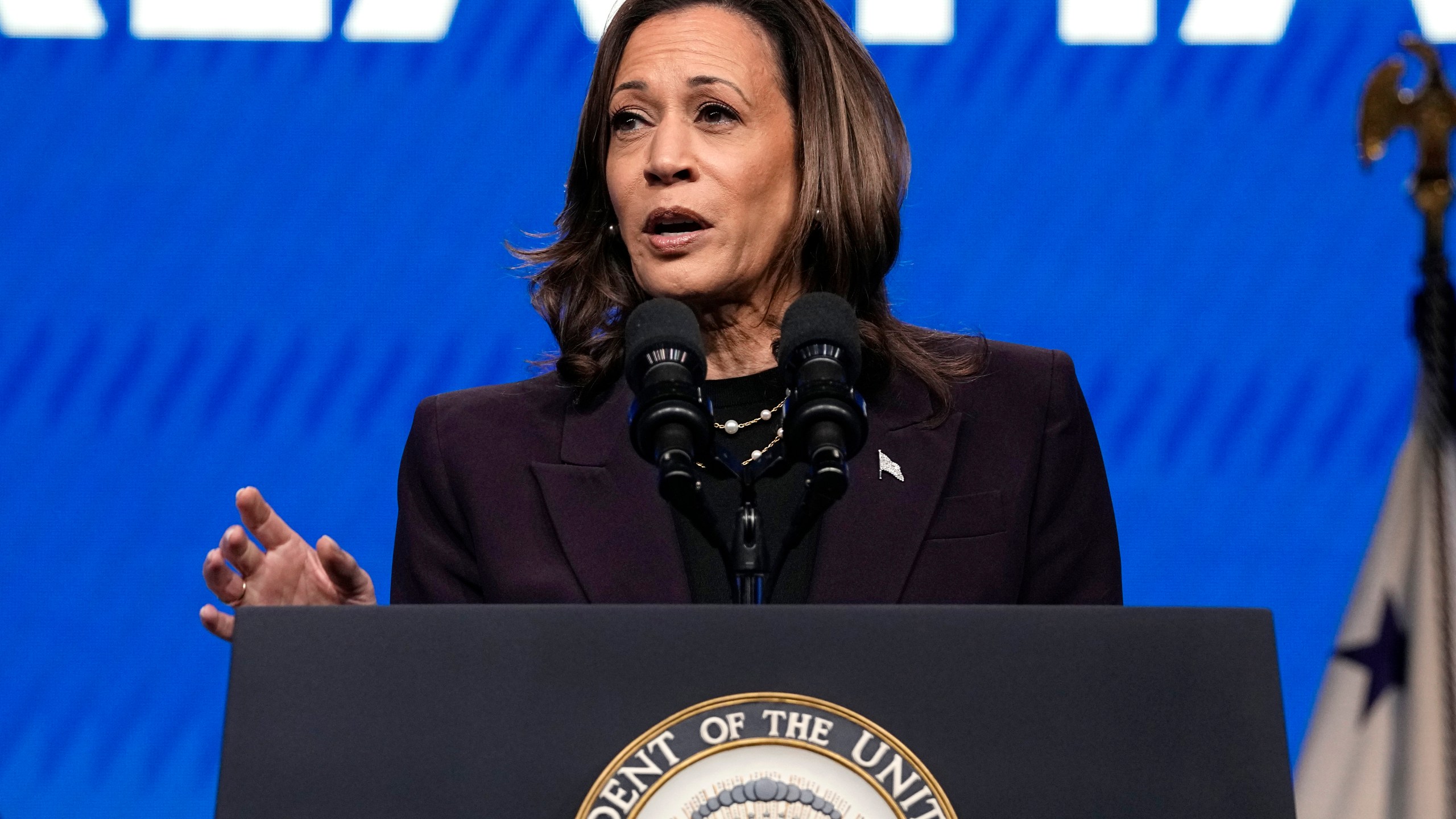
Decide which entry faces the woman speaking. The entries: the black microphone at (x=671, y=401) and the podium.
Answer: the black microphone

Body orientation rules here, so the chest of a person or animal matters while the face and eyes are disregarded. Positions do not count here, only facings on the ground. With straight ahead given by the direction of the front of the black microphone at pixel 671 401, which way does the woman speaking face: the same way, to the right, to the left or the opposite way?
the opposite way

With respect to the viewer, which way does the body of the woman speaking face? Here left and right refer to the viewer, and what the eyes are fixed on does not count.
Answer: facing the viewer

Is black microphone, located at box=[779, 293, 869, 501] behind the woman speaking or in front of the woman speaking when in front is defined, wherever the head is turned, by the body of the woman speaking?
in front

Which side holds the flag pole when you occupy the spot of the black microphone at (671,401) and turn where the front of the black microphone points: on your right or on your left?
on your right

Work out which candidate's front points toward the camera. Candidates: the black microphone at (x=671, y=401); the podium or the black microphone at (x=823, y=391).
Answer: the podium

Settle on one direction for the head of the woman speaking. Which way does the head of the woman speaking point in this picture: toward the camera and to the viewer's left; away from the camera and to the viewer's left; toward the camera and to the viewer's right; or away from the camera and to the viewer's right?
toward the camera and to the viewer's left

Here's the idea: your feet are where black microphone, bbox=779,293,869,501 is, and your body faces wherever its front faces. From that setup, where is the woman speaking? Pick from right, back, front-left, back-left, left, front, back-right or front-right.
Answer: front

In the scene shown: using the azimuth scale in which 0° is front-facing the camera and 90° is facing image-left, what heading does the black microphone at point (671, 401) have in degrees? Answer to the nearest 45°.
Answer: approximately 180°

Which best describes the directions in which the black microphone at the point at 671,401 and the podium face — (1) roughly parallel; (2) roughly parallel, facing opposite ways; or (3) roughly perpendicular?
roughly parallel, facing opposite ways

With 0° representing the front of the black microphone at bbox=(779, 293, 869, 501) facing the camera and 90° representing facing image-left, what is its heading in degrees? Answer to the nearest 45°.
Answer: approximately 180°
